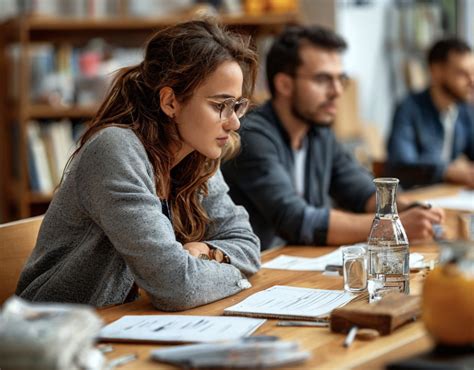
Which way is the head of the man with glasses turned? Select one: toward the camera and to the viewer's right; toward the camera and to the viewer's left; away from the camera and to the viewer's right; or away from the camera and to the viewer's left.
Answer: toward the camera and to the viewer's right

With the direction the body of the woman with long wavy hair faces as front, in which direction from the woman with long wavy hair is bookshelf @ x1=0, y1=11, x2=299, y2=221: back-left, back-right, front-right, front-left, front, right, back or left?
back-left

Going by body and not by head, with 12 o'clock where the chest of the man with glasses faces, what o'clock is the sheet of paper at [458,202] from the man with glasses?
The sheet of paper is roughly at 10 o'clock from the man with glasses.

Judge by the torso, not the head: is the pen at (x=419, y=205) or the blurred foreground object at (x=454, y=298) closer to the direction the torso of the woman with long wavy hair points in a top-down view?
the blurred foreground object

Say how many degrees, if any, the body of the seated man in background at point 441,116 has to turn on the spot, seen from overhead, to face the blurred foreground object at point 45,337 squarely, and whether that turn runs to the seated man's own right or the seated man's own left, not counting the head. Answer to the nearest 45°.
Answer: approximately 45° to the seated man's own right

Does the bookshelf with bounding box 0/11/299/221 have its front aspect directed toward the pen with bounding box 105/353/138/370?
yes

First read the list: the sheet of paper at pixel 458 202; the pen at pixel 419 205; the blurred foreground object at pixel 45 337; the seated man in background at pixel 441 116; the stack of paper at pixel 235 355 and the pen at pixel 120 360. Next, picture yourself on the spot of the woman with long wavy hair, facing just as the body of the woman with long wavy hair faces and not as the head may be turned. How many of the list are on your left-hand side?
3

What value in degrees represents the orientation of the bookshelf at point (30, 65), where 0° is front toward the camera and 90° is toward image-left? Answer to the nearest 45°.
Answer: approximately 0°
